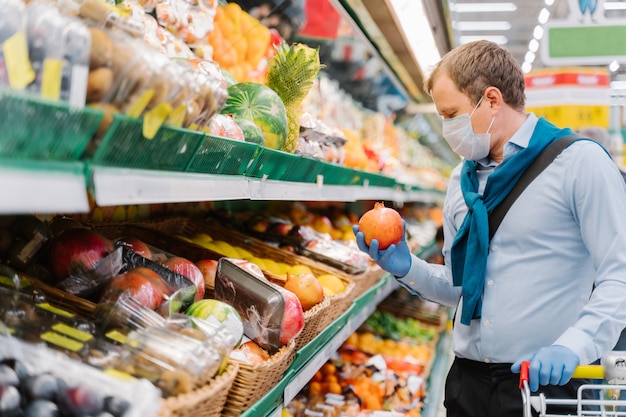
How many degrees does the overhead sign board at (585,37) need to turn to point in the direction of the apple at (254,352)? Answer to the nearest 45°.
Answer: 0° — it already faces it

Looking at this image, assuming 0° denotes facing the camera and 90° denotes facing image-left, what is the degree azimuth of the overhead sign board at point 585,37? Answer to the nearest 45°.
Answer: approximately 0°

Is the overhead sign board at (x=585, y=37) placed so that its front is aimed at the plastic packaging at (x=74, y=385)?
yes

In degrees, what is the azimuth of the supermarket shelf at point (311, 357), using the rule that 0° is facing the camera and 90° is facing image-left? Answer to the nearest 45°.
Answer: approximately 315°
